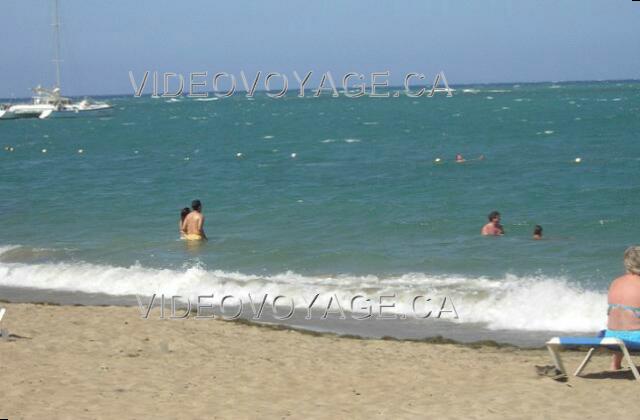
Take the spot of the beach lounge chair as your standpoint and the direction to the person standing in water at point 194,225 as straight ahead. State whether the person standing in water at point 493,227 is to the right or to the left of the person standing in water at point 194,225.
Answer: right

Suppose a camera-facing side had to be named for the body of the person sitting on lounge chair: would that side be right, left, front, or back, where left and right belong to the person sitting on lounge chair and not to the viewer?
back

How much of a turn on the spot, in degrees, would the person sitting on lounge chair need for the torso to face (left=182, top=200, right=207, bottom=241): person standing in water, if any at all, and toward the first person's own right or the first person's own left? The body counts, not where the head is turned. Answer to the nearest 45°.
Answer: approximately 45° to the first person's own left

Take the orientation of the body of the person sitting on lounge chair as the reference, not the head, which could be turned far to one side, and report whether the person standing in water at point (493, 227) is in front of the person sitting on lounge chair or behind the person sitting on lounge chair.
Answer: in front
